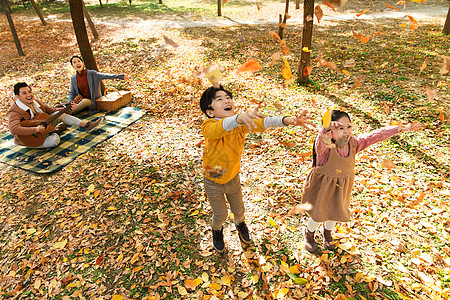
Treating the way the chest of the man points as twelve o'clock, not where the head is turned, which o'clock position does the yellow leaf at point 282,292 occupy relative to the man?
The yellow leaf is roughly at 1 o'clock from the man.

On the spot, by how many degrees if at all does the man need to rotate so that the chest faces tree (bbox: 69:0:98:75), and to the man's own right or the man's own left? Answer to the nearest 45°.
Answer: approximately 90° to the man's own left

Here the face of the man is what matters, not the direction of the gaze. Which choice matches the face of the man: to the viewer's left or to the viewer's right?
to the viewer's right

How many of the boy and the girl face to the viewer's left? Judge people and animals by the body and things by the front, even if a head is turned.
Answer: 0

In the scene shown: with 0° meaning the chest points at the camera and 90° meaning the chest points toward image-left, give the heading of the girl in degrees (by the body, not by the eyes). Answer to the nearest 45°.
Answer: approximately 315°

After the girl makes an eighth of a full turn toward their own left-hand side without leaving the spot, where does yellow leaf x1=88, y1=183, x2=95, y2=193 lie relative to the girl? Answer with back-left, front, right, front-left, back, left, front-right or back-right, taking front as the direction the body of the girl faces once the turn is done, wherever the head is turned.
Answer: back

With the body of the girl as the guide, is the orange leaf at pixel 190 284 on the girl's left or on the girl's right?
on the girl's right
